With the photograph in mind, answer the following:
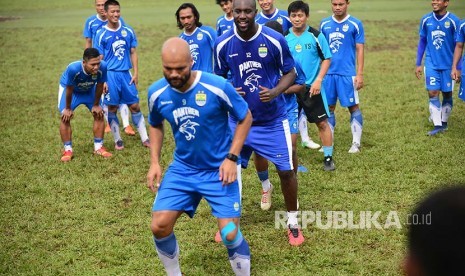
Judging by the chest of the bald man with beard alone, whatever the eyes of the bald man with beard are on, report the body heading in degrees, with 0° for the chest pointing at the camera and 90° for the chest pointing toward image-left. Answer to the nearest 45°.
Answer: approximately 0°
